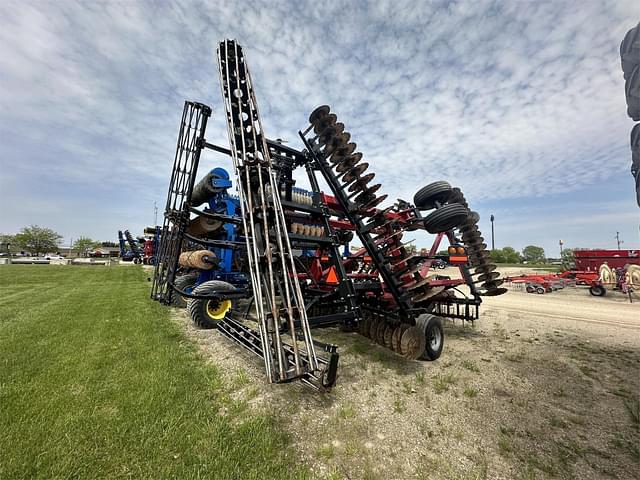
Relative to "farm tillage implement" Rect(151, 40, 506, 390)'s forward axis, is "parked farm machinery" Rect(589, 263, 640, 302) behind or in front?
in front

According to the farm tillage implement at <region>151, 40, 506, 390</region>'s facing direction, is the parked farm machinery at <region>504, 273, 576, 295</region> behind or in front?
in front

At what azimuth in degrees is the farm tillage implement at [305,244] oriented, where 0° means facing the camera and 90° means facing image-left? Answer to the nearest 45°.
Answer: approximately 225°
